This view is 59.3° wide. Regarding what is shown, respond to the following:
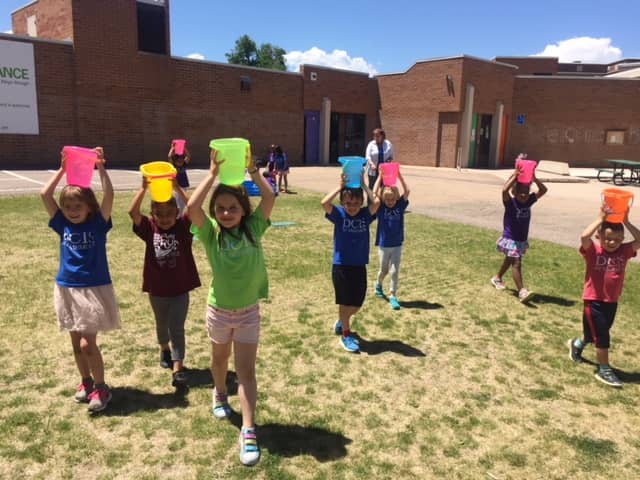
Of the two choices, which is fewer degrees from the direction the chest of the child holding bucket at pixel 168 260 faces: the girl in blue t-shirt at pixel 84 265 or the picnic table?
the girl in blue t-shirt

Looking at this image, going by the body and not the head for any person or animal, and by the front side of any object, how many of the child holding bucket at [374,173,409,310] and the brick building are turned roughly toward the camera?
2

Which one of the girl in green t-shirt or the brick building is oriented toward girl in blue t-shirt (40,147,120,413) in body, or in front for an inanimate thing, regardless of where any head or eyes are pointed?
the brick building

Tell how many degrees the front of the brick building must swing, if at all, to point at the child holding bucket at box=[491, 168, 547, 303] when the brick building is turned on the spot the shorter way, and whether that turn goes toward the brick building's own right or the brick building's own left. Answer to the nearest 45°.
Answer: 0° — it already faces them

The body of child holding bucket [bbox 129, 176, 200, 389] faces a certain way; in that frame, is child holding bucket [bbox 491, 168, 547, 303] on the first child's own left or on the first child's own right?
on the first child's own left
